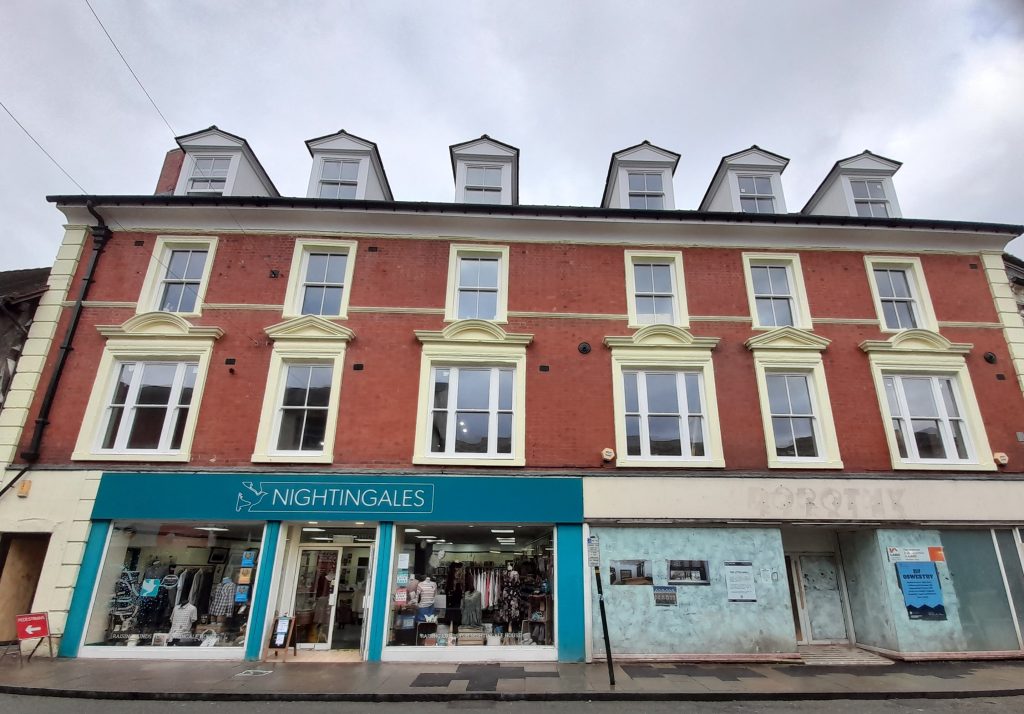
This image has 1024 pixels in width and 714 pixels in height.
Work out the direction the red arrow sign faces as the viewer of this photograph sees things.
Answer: facing the viewer

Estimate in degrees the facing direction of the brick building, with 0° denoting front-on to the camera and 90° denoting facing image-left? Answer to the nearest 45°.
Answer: approximately 0°

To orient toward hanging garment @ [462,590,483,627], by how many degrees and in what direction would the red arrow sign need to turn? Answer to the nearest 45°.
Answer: approximately 45° to its left

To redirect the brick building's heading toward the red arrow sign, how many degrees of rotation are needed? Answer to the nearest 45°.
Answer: approximately 90° to its right

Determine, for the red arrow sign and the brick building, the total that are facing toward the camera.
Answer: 2
